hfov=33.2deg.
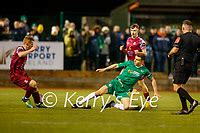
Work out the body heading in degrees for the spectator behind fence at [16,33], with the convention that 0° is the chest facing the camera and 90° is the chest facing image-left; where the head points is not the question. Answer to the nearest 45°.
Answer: approximately 0°

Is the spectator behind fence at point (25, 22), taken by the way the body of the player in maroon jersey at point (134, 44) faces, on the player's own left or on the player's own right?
on the player's own right

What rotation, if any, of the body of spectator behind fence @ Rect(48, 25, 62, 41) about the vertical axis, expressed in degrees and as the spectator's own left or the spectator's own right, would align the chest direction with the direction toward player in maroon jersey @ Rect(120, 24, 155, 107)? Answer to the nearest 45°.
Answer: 0° — they already face them

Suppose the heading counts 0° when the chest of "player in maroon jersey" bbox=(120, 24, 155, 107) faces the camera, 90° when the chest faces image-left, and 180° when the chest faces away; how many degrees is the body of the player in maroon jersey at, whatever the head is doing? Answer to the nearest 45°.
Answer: approximately 45°

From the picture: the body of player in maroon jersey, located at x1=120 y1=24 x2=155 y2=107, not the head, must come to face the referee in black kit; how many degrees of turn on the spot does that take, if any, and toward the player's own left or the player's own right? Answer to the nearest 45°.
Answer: approximately 90° to the player's own left

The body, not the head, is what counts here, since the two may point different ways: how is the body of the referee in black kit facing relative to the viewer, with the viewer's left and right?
facing away from the viewer and to the left of the viewer

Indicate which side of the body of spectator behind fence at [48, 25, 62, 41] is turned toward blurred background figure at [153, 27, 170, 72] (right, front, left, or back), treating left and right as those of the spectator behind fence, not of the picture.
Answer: left
